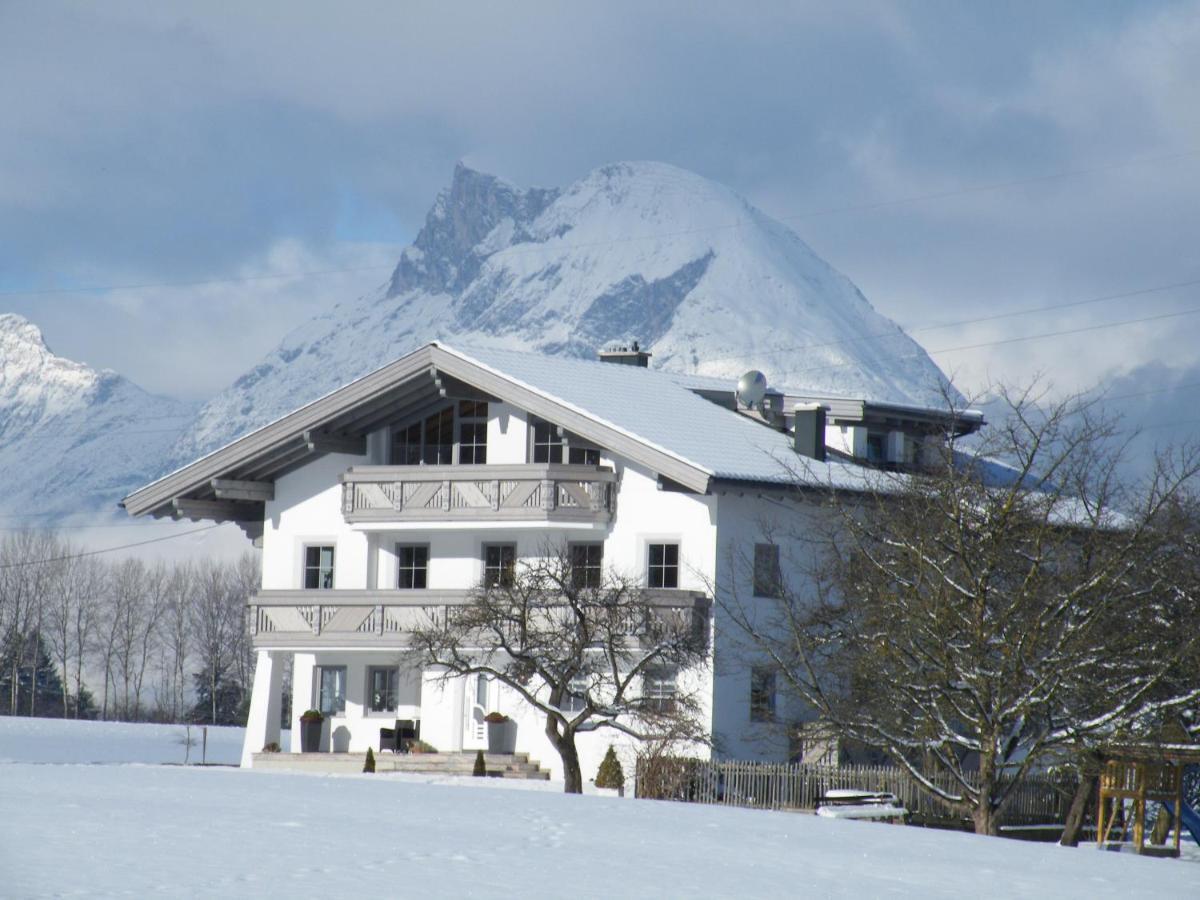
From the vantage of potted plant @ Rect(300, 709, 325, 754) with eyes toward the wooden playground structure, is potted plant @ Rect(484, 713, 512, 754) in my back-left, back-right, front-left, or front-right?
front-left

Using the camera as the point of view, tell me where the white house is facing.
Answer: facing the viewer and to the left of the viewer

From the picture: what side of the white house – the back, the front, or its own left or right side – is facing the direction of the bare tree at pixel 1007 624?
left

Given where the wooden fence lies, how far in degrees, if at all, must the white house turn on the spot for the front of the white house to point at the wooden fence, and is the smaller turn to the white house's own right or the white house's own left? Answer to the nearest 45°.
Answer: approximately 90° to the white house's own left

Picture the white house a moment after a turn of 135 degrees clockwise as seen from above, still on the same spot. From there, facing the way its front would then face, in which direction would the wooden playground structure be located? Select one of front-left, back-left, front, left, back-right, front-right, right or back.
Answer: back-right
